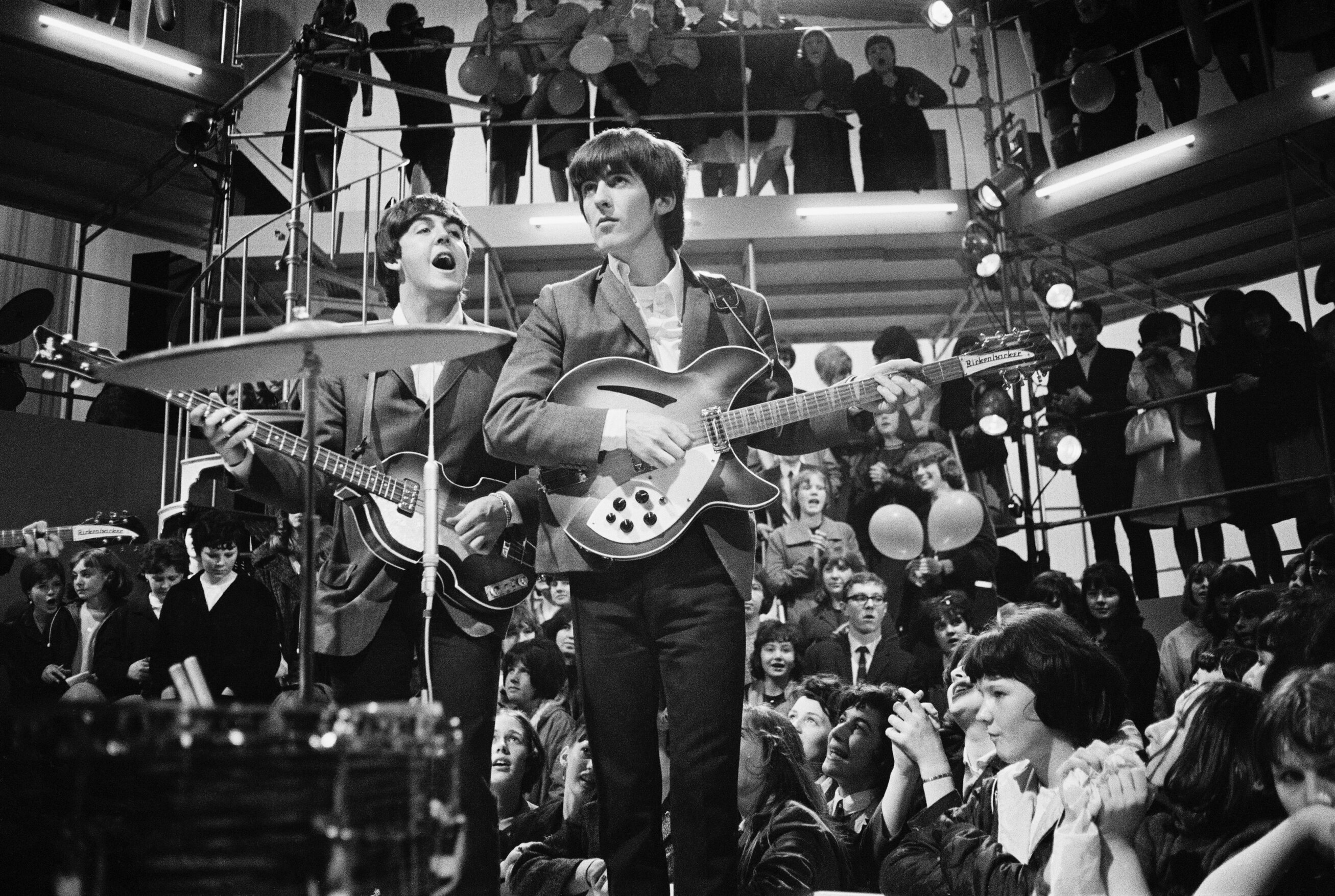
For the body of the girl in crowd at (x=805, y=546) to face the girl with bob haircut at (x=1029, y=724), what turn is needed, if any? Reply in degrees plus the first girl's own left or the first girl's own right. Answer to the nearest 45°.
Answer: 0° — they already face them

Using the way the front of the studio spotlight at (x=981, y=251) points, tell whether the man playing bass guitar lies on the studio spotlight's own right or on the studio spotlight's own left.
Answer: on the studio spotlight's own right

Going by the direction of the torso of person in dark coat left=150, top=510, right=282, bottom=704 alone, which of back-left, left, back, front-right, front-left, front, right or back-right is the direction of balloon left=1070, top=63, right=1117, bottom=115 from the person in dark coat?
left

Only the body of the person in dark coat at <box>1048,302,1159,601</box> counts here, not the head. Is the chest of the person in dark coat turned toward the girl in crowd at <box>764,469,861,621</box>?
yes

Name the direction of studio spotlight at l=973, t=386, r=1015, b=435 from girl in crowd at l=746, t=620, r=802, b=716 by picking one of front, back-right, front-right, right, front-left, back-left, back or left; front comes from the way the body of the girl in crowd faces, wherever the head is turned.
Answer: back-left

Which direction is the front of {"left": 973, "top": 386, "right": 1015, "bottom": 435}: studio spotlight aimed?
toward the camera

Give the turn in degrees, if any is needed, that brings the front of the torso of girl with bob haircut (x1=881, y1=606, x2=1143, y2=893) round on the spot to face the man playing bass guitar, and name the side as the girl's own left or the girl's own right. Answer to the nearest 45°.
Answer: approximately 45° to the girl's own right

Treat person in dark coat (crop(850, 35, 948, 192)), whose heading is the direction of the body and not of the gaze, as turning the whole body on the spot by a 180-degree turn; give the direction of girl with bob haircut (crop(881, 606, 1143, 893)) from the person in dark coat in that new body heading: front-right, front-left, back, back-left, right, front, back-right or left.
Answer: back

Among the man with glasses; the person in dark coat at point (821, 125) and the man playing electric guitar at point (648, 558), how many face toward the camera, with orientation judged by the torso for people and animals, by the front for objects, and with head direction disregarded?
3

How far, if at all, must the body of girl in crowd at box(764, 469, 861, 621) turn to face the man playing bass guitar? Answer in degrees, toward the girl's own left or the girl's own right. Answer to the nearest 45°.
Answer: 0° — they already face them

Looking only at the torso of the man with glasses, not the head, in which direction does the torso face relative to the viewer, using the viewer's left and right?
facing the viewer

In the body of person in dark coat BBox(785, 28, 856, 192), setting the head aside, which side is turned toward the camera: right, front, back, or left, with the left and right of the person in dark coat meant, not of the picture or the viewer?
front

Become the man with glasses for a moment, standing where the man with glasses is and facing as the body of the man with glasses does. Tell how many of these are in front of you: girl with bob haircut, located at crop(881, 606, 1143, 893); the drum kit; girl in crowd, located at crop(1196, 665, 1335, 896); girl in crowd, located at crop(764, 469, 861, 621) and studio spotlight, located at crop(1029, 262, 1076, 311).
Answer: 3

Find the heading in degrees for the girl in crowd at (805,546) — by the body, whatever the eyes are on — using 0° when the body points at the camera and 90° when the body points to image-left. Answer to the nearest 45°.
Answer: approximately 0°

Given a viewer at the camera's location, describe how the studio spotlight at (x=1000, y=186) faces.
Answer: facing the viewer and to the left of the viewer
